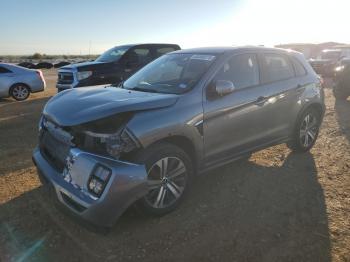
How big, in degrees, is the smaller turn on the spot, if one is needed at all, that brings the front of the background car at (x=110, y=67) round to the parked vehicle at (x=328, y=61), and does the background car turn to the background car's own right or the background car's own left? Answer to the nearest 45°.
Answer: approximately 180°

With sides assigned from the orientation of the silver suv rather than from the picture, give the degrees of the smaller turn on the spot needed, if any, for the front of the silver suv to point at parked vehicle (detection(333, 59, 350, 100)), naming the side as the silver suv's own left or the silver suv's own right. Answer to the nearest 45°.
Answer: approximately 180°

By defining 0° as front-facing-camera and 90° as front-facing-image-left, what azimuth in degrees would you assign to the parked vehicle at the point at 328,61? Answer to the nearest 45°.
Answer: approximately 45°

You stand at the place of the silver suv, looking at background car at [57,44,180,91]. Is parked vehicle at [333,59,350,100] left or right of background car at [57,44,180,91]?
right

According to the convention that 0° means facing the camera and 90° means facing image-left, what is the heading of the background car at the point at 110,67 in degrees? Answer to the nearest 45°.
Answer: approximately 45°

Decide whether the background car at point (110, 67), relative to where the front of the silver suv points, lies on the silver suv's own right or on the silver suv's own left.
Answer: on the silver suv's own right

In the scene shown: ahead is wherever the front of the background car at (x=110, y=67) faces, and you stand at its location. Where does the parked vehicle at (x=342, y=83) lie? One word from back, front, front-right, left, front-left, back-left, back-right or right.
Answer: back-left

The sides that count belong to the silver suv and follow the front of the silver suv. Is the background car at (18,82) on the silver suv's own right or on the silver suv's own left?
on the silver suv's own right

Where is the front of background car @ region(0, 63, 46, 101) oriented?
to the viewer's left

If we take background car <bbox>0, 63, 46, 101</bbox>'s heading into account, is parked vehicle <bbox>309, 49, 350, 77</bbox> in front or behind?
behind
